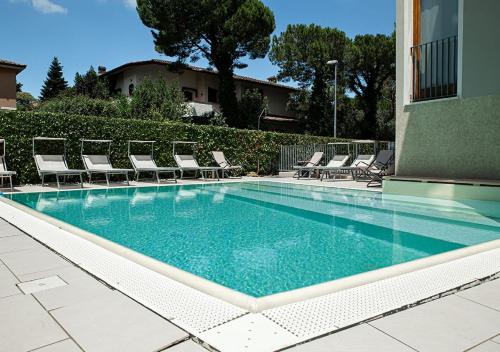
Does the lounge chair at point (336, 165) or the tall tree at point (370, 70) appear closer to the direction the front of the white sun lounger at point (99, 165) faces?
the lounge chair

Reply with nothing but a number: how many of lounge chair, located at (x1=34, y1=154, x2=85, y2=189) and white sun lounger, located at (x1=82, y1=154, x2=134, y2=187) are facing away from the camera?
0

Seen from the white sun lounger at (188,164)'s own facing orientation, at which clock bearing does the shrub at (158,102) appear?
The shrub is roughly at 7 o'clock from the white sun lounger.

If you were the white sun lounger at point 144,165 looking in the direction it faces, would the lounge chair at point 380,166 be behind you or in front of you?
in front

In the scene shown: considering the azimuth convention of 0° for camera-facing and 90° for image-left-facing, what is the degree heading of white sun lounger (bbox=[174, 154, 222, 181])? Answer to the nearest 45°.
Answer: approximately 315°

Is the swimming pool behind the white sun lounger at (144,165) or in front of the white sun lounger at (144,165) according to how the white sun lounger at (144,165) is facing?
in front

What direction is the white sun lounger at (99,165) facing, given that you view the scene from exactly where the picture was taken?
facing the viewer and to the right of the viewer

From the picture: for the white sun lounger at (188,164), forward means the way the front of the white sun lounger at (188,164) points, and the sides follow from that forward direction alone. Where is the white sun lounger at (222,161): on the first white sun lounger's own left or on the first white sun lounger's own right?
on the first white sun lounger's own left

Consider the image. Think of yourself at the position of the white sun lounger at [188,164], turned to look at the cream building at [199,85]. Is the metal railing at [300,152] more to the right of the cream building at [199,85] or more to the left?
right

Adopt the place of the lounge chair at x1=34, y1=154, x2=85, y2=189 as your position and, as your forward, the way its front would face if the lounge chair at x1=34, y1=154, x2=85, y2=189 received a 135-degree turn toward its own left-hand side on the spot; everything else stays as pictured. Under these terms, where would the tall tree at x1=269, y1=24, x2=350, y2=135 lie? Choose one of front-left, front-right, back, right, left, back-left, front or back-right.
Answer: front-right
